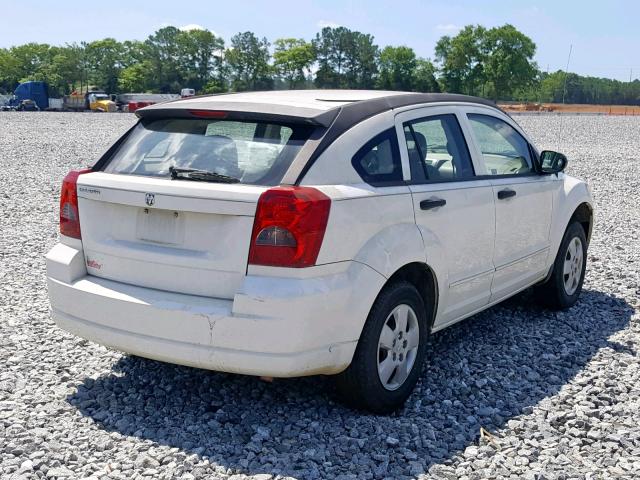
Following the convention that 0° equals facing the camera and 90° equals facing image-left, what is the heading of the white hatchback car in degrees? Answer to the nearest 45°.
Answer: approximately 225°
